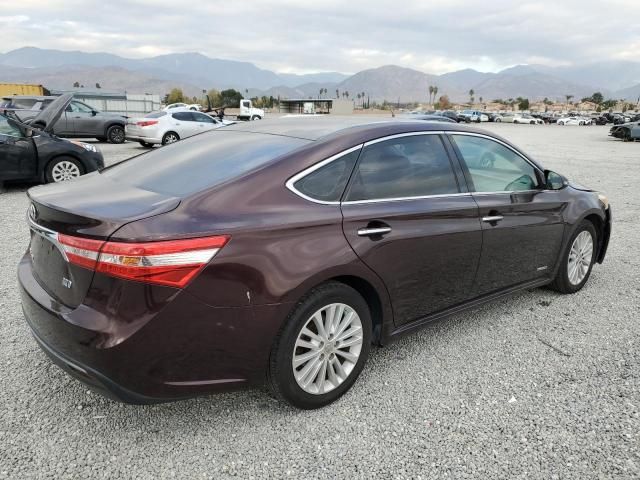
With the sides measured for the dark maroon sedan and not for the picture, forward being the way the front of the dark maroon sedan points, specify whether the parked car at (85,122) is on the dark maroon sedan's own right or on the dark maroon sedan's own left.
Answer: on the dark maroon sedan's own left

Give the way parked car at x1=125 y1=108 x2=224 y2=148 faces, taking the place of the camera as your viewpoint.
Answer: facing away from the viewer and to the right of the viewer

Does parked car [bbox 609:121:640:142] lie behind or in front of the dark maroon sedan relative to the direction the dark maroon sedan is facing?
in front

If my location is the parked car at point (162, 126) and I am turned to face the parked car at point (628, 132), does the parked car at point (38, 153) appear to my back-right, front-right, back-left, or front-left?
back-right

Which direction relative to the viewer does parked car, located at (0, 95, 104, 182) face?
to the viewer's right

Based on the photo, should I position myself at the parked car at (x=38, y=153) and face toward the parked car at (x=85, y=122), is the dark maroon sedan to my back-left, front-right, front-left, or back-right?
back-right

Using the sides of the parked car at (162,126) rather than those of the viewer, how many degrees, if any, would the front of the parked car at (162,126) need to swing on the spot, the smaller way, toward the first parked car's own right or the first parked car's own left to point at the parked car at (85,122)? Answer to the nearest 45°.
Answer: approximately 90° to the first parked car's own left

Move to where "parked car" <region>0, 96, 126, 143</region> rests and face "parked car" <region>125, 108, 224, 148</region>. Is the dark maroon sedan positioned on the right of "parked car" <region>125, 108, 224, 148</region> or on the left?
right

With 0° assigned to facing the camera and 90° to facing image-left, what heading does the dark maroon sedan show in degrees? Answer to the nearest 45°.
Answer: approximately 225°

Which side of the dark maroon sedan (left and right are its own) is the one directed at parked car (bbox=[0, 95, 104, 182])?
left

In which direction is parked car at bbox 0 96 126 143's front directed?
to the viewer's right
